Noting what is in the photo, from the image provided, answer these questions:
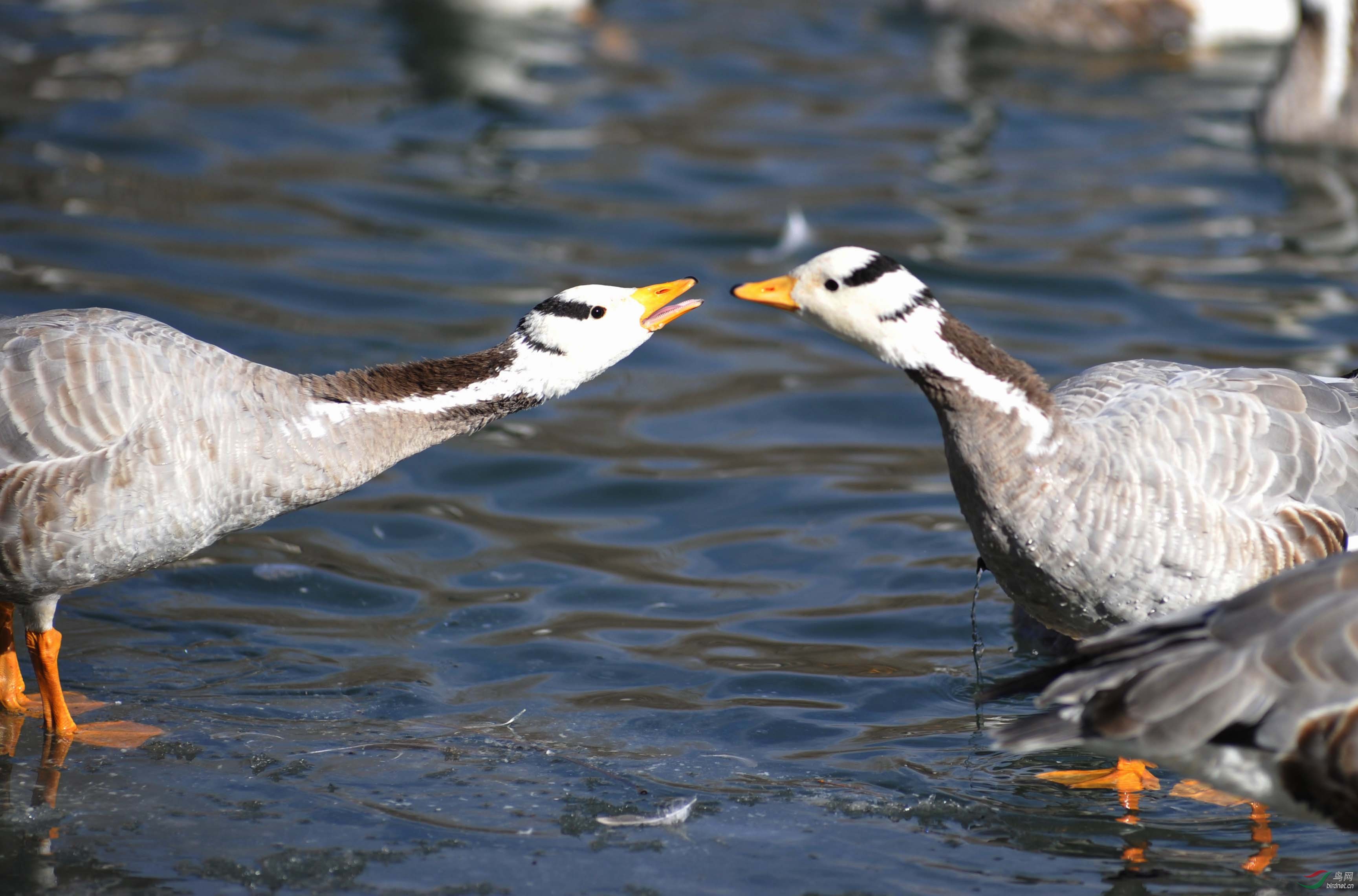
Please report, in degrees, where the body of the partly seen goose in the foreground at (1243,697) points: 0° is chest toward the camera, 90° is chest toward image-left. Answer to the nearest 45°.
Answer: approximately 270°

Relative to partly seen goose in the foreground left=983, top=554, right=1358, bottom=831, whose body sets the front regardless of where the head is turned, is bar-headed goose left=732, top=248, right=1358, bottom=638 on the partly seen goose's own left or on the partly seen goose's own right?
on the partly seen goose's own left

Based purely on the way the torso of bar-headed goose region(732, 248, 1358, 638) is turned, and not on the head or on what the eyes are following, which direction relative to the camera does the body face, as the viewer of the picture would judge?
to the viewer's left

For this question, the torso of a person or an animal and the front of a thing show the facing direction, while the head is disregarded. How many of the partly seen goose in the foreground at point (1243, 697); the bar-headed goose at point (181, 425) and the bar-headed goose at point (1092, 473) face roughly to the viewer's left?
1

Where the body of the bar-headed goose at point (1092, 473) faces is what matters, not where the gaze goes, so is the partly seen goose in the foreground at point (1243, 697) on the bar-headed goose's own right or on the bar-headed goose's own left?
on the bar-headed goose's own left

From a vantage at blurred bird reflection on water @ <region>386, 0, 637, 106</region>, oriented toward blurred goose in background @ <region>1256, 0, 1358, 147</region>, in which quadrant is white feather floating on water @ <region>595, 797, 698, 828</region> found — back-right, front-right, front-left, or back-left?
front-right

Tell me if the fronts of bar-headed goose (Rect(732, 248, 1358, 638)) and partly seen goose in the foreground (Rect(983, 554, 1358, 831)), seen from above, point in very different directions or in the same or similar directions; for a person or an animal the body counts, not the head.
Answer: very different directions

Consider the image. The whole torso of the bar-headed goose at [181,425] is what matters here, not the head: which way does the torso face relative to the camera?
to the viewer's right

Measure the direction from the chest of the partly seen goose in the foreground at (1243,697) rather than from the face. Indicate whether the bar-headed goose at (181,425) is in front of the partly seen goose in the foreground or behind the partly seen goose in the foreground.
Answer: behind
